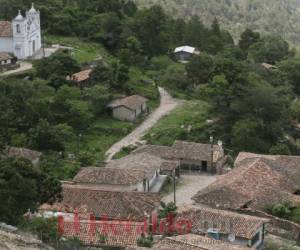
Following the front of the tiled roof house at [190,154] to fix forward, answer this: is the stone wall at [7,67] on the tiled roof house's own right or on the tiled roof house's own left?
on the tiled roof house's own right

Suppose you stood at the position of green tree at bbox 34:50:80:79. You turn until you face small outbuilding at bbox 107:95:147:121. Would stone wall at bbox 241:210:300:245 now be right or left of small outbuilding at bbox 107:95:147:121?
right

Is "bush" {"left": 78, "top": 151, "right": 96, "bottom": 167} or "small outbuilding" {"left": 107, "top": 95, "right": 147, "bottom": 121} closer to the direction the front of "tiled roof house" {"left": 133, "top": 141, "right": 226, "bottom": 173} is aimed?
the bush

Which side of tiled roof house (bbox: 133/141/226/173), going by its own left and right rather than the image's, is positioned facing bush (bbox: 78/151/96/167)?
right

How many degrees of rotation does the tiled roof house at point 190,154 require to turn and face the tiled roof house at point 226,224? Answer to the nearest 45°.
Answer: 0° — it already faces it

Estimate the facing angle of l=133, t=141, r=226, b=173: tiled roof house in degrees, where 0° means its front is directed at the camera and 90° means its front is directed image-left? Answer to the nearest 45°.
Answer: approximately 0°

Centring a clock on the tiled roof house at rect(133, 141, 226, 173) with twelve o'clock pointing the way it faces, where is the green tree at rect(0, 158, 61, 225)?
The green tree is roughly at 1 o'clock from the tiled roof house.

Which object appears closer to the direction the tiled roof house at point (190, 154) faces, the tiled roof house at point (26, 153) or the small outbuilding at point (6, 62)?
the tiled roof house

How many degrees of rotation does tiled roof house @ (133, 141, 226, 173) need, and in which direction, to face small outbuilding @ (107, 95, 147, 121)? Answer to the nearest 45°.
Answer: approximately 135° to its right

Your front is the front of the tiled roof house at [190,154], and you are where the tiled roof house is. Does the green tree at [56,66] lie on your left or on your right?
on your right

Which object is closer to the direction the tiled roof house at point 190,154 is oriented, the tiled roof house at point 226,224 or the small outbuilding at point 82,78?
the tiled roof house

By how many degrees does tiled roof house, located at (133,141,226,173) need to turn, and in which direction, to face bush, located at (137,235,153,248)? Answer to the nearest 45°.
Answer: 0° — it already faces it

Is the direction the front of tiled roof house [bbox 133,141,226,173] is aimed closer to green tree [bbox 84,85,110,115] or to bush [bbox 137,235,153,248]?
the bush

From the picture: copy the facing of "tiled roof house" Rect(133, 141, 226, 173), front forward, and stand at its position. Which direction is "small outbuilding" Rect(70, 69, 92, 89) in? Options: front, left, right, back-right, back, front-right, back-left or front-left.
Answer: back-right
